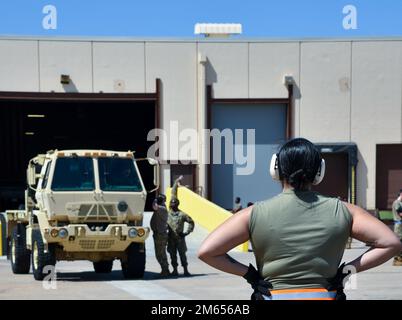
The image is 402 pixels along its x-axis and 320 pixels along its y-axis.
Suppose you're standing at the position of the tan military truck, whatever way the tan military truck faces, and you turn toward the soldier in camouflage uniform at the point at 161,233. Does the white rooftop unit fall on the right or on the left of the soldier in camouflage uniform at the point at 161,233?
left

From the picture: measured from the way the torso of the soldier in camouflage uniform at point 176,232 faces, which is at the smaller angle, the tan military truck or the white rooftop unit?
the tan military truck

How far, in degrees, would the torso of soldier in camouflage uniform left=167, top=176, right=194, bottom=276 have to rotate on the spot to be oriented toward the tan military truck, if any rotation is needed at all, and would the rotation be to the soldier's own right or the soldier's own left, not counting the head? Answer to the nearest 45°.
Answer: approximately 45° to the soldier's own right

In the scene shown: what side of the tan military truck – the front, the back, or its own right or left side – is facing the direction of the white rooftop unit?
back

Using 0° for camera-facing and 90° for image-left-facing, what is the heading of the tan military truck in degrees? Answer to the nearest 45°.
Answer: approximately 0°
